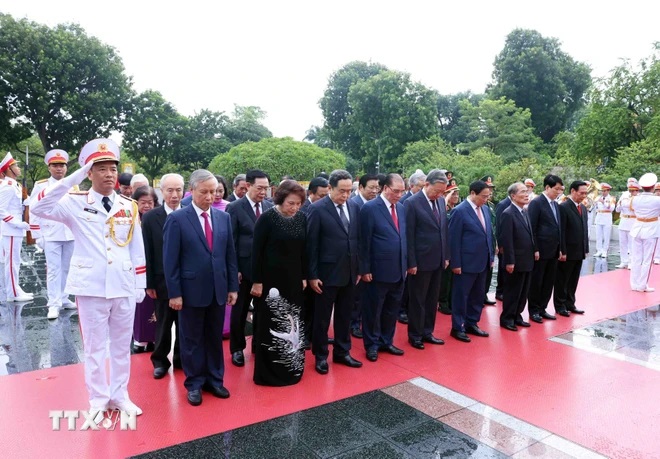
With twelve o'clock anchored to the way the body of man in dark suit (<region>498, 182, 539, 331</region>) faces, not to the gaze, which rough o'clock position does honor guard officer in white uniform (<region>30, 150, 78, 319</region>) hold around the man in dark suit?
The honor guard officer in white uniform is roughly at 4 o'clock from the man in dark suit.

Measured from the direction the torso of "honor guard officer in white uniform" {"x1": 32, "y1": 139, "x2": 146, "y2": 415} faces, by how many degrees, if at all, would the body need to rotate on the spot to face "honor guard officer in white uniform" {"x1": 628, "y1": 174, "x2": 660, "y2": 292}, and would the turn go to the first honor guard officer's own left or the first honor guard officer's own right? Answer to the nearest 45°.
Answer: approximately 45° to the first honor guard officer's own left

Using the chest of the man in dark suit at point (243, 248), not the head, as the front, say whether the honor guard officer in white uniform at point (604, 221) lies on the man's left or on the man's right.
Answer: on the man's left

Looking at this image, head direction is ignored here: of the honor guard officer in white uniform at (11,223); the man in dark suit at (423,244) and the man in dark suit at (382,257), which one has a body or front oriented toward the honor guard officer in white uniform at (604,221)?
the honor guard officer in white uniform at (11,223)

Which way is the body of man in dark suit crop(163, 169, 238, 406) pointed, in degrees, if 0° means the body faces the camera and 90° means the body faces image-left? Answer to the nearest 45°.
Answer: approximately 315°

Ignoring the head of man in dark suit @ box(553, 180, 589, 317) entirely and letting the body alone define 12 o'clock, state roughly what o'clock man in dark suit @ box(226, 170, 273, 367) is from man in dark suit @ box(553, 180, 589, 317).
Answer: man in dark suit @ box(226, 170, 273, 367) is roughly at 3 o'clock from man in dark suit @ box(553, 180, 589, 317).

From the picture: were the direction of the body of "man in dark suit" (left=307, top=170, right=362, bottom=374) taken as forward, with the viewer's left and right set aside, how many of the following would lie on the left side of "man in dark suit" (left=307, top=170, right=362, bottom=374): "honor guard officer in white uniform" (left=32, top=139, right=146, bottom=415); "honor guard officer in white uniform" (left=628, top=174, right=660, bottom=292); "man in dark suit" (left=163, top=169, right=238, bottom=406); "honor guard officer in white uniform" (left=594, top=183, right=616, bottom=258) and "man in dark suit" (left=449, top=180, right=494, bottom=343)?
3

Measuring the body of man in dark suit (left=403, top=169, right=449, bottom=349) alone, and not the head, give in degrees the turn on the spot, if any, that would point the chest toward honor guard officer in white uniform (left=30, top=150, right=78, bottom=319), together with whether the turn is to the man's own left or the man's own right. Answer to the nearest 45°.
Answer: approximately 135° to the man's own right

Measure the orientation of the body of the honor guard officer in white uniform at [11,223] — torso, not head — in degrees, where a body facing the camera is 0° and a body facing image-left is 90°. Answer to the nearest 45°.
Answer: approximately 270°

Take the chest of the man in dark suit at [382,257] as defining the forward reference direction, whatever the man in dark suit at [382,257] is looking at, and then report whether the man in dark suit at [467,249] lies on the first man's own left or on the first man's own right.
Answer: on the first man's own left

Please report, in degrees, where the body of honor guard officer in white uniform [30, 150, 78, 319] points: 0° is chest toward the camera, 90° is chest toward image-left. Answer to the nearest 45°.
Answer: approximately 0°

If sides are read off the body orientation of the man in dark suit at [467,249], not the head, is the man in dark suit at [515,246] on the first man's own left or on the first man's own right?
on the first man's own left

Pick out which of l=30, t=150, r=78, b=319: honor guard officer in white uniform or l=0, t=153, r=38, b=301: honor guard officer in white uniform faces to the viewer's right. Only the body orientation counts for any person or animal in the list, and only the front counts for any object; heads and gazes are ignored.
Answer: l=0, t=153, r=38, b=301: honor guard officer in white uniform
